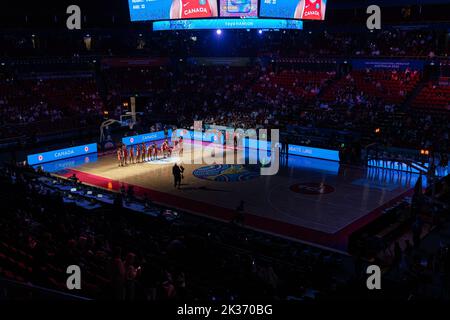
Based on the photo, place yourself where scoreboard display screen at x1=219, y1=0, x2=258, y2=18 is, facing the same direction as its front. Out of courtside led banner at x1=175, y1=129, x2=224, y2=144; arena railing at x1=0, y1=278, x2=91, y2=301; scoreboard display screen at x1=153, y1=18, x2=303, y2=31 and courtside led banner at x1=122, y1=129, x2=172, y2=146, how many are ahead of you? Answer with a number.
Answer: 1

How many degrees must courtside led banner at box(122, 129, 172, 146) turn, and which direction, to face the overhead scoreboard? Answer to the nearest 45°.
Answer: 0° — it already faces it

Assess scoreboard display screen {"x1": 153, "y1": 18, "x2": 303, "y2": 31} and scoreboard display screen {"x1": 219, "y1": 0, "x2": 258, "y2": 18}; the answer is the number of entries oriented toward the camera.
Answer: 2

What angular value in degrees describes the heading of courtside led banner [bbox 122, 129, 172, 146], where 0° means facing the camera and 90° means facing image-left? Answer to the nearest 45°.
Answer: approximately 315°

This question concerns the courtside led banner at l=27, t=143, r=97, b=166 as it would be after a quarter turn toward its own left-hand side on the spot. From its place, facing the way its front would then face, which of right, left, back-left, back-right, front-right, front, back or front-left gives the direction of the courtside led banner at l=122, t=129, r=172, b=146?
front

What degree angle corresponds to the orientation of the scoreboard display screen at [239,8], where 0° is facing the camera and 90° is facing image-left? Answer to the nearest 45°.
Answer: approximately 0°

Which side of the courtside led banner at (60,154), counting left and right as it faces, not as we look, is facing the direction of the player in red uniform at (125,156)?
front

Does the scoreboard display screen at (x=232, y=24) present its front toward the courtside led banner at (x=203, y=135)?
no

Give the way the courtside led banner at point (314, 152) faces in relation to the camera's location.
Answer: facing the viewer and to the left of the viewer

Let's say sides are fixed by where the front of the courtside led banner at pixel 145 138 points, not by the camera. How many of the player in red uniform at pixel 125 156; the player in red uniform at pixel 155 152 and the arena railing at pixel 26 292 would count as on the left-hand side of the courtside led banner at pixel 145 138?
0

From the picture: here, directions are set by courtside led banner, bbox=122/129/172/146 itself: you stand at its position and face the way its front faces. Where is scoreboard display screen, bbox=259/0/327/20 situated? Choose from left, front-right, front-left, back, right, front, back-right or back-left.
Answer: front

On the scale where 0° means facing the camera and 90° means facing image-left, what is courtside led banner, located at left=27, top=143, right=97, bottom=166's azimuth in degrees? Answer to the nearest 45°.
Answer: approximately 315°

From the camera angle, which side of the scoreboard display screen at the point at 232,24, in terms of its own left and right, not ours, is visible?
front

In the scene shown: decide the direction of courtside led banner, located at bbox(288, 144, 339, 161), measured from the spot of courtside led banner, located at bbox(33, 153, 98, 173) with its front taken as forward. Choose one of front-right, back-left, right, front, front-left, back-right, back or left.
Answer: front-left
